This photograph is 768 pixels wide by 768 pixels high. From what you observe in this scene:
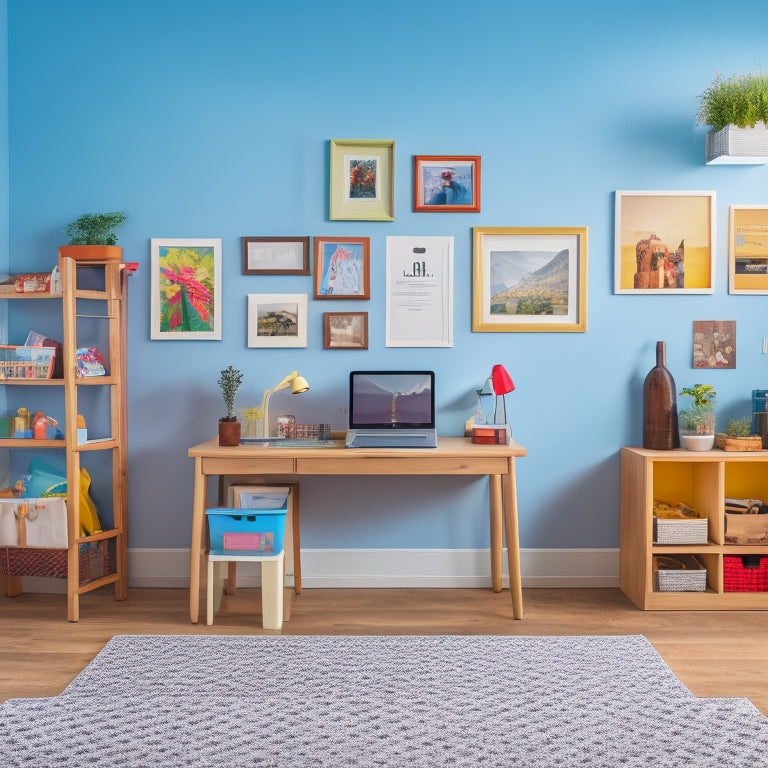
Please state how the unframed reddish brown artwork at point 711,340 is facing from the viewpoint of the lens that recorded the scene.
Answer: facing the viewer

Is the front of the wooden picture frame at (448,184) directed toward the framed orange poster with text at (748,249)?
no

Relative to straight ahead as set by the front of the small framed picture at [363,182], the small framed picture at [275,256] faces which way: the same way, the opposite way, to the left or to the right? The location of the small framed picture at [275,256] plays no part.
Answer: the same way

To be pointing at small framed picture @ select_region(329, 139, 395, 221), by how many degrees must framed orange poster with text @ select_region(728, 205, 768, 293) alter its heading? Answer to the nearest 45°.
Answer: approximately 45° to its right

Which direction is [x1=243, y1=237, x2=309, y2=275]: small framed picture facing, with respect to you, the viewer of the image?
facing the viewer

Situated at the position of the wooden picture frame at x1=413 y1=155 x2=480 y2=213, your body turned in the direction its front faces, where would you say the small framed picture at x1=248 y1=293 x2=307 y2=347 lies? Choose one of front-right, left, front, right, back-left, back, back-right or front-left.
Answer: right

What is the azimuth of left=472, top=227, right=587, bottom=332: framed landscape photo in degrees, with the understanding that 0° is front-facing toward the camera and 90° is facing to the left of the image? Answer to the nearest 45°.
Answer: approximately 0°

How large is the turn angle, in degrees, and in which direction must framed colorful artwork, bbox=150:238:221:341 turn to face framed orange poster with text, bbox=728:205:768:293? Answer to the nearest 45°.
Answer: approximately 90° to its left

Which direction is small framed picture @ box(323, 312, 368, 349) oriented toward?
toward the camera

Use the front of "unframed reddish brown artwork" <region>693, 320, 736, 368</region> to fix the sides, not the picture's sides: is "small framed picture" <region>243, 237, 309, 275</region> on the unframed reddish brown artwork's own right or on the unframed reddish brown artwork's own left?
on the unframed reddish brown artwork's own right

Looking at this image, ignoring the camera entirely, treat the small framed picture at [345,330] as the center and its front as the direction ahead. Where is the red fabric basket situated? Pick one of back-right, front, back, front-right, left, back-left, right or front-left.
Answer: left

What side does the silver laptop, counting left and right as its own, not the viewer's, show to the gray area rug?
front

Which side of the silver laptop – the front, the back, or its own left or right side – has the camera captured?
front

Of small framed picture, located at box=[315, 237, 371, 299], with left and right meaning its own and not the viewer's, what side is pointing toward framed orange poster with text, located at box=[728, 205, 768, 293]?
left

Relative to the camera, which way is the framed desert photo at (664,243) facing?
toward the camera

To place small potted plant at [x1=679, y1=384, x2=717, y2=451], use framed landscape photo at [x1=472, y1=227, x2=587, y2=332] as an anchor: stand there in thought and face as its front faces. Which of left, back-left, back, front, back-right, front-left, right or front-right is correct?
left

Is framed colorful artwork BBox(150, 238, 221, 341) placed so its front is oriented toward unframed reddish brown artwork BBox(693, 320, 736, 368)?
no
